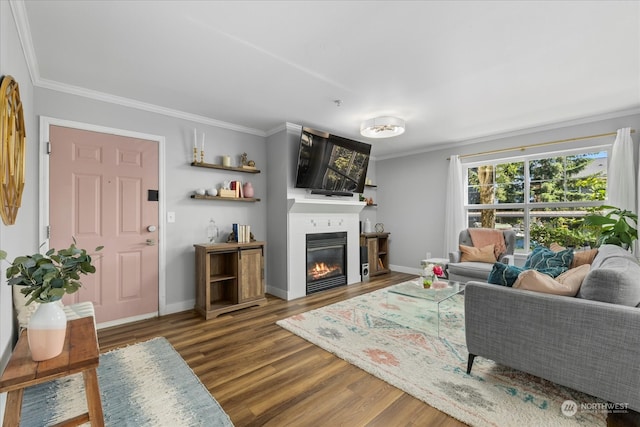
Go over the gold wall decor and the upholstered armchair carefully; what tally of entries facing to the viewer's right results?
1

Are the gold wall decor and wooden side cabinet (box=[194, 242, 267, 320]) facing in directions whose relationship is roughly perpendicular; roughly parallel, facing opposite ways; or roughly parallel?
roughly perpendicular

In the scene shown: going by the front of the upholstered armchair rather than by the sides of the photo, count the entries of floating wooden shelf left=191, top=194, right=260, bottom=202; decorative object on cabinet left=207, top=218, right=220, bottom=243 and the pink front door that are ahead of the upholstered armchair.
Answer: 3

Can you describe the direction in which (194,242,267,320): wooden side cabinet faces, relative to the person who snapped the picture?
facing the viewer and to the right of the viewer

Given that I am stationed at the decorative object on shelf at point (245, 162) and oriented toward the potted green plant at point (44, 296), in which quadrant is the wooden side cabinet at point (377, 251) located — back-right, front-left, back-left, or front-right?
back-left

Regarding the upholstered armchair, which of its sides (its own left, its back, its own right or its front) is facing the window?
back

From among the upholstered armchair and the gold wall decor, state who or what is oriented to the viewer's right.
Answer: the gold wall decor

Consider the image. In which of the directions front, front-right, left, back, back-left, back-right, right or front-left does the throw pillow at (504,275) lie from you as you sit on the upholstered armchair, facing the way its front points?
front-left

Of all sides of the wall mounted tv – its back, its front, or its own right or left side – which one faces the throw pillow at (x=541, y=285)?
front

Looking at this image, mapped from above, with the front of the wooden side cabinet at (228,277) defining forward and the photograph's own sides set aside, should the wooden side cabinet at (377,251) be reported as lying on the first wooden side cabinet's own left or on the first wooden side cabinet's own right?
on the first wooden side cabinet's own left

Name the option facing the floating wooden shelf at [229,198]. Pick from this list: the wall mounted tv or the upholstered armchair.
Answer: the upholstered armchair

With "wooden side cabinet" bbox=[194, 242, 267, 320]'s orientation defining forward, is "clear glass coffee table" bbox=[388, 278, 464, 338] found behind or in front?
in front

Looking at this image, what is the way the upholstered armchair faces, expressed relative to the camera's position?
facing the viewer and to the left of the viewer

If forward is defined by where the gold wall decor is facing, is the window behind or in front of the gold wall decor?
in front

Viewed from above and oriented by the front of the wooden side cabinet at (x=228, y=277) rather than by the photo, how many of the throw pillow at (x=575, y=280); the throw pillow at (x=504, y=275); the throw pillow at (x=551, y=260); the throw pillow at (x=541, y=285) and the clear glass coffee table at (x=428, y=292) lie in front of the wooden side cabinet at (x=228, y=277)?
5
